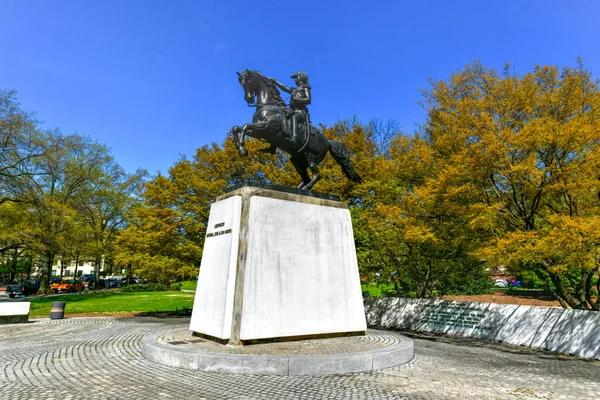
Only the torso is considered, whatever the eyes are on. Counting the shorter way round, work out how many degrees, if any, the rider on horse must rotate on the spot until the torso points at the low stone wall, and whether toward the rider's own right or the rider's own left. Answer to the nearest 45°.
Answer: approximately 180°

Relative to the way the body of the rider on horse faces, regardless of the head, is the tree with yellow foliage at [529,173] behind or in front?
behind

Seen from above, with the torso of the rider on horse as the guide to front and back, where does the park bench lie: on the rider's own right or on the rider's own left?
on the rider's own right

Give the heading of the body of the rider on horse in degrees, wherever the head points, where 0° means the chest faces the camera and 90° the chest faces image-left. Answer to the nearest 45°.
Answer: approximately 45°
